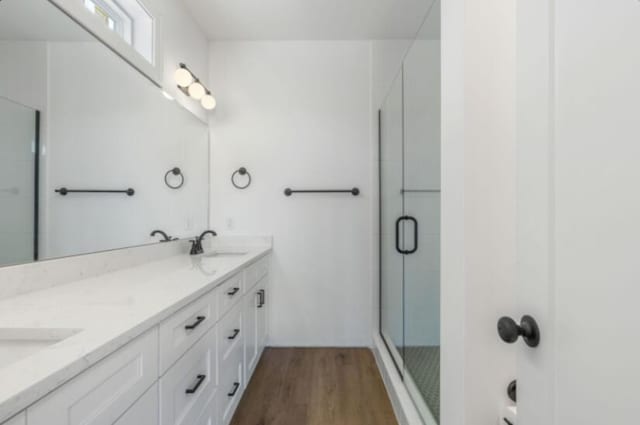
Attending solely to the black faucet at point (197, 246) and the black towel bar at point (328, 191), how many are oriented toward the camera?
1

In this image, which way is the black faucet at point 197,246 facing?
to the viewer's right

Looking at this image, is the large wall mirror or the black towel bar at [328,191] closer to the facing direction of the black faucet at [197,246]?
the black towel bar

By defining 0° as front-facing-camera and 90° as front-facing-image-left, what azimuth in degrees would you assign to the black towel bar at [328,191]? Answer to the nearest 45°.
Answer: approximately 0°

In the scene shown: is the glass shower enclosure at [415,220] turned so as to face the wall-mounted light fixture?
yes

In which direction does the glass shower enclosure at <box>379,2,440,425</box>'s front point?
to the viewer's left

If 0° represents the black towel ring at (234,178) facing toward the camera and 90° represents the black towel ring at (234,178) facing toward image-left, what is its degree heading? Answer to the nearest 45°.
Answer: approximately 0°
